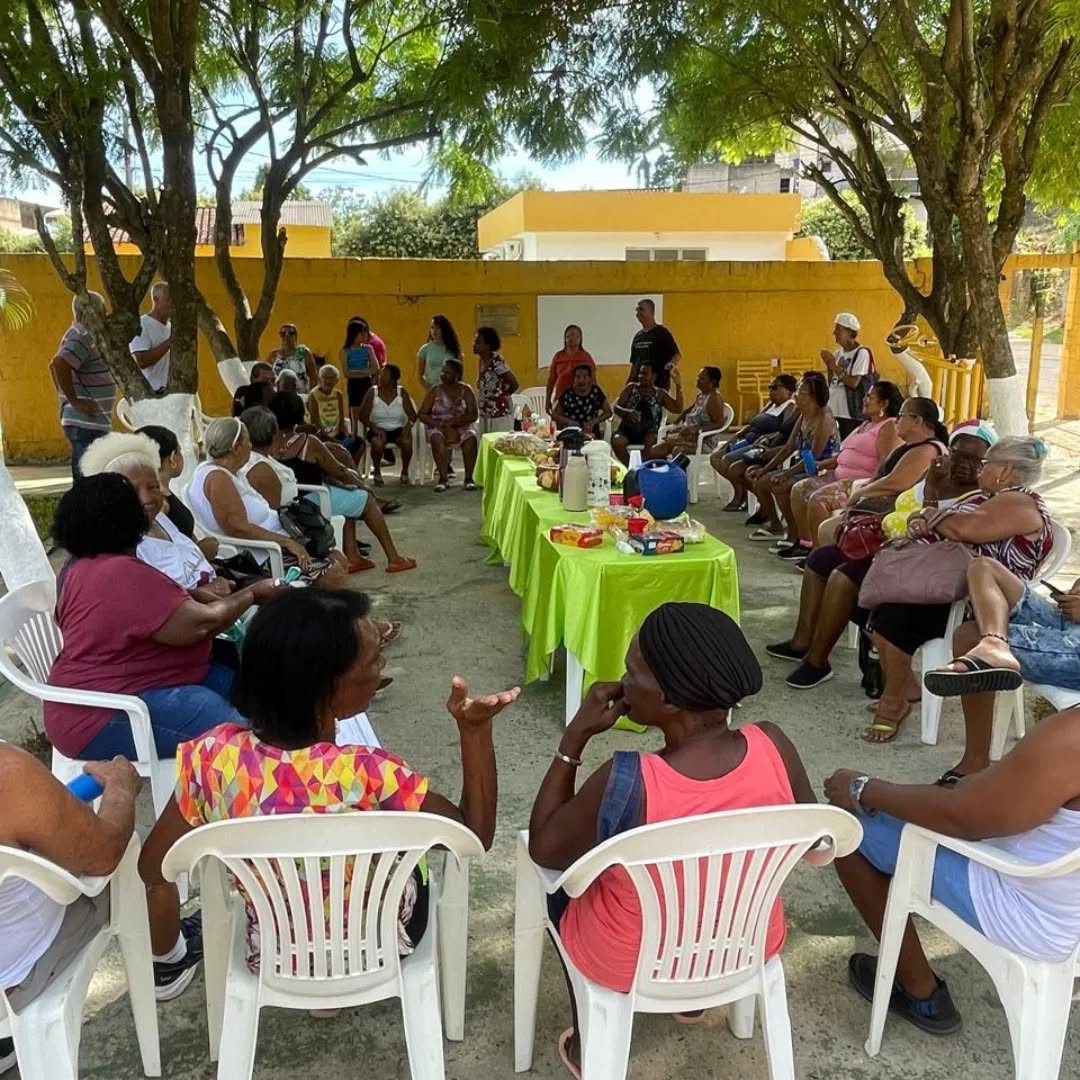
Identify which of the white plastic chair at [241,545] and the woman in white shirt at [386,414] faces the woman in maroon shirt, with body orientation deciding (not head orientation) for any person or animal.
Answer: the woman in white shirt

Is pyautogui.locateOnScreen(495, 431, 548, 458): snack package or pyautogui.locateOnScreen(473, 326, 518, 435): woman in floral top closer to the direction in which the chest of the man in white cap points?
the snack package

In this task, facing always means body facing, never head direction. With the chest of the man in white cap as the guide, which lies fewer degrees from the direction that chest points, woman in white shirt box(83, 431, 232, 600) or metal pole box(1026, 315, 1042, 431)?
the woman in white shirt

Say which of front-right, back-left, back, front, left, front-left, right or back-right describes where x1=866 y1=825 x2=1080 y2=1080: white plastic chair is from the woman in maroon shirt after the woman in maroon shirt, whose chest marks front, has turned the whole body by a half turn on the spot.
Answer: left

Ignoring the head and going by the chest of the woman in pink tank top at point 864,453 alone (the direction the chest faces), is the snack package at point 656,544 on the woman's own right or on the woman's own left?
on the woman's own left

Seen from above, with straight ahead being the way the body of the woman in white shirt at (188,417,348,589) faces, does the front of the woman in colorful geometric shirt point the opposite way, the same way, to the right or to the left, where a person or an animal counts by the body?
to the left

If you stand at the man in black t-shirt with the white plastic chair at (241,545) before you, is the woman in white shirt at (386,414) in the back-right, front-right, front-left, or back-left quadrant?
front-right

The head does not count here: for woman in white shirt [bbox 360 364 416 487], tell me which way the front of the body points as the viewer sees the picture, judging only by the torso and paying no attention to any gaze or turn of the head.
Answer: toward the camera

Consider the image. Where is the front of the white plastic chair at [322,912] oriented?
away from the camera

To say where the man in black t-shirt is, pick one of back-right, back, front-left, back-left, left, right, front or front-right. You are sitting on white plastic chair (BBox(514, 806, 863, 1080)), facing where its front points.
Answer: front-right

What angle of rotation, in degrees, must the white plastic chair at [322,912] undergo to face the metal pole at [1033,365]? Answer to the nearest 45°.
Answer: approximately 45° to its right

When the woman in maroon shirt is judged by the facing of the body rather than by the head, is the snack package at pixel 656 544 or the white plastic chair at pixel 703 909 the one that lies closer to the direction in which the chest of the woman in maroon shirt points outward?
the snack package

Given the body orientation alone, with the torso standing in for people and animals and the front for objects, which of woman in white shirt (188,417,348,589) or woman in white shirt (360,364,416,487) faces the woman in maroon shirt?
woman in white shirt (360,364,416,487)

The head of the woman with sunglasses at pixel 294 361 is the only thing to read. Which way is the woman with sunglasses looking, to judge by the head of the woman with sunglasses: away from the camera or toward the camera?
toward the camera

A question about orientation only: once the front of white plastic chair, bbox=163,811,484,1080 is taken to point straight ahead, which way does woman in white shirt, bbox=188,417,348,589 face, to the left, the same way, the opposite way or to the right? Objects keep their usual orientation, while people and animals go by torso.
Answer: to the right

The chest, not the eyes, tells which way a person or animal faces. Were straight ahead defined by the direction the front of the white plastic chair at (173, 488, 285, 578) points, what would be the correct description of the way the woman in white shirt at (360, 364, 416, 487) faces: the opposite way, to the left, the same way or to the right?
to the right

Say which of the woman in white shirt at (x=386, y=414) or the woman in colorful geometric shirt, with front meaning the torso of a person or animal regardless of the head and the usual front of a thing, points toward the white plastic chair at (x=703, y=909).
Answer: the woman in white shirt

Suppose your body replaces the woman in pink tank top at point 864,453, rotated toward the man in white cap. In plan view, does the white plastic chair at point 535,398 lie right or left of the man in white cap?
left

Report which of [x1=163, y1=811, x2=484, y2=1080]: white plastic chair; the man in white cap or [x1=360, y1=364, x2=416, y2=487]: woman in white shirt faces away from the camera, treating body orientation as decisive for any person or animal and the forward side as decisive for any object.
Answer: the white plastic chair

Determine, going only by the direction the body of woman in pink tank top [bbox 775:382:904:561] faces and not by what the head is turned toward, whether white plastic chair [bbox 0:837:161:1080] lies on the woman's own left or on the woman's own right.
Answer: on the woman's own left
